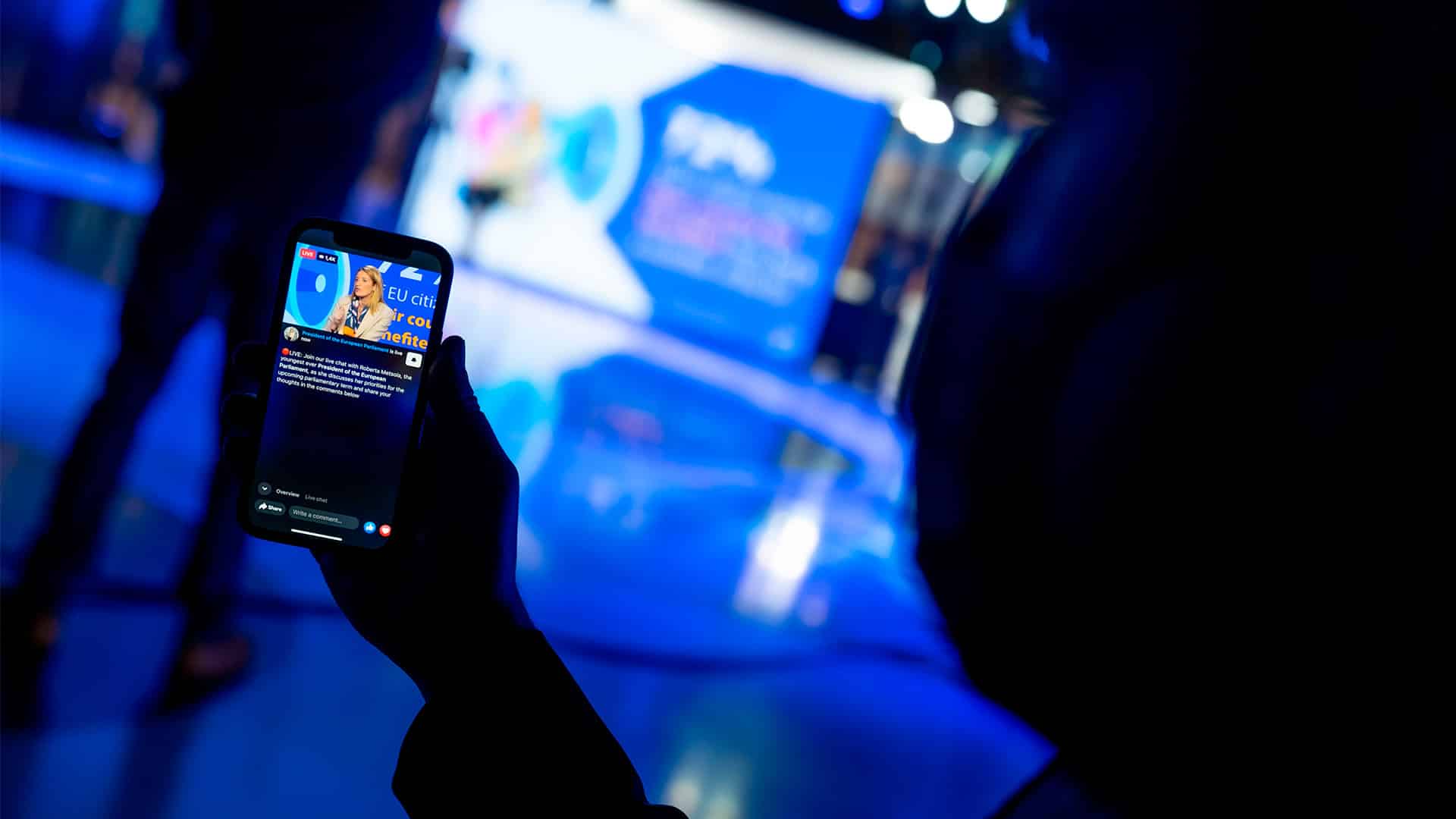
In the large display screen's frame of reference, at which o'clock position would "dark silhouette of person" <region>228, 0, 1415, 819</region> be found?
The dark silhouette of person is roughly at 12 o'clock from the large display screen.

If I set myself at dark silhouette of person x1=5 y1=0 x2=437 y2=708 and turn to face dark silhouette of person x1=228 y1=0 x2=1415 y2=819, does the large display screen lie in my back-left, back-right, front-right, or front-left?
back-left

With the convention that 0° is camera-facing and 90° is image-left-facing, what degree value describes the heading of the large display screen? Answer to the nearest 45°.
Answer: approximately 0°

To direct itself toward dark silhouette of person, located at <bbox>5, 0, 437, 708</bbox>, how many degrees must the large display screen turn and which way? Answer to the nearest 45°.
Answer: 0° — it already faces them
